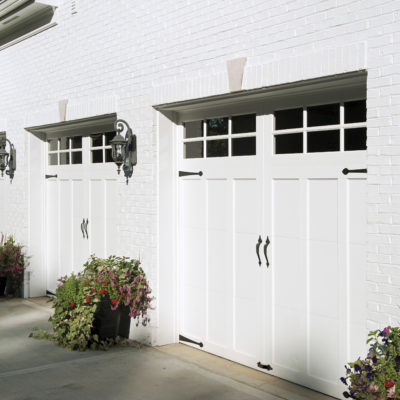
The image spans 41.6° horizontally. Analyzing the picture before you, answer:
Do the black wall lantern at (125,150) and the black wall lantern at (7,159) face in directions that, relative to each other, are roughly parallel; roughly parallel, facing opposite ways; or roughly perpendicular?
roughly parallel

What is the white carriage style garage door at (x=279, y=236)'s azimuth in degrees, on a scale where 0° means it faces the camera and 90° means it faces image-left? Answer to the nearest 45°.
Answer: approximately 45°

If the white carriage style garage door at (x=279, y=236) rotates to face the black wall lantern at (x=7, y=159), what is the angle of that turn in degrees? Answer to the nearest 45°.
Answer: approximately 90° to its right

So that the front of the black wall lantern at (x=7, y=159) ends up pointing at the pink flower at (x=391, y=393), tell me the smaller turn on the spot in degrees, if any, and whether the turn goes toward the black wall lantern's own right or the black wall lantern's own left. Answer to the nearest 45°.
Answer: approximately 45° to the black wall lantern's own left

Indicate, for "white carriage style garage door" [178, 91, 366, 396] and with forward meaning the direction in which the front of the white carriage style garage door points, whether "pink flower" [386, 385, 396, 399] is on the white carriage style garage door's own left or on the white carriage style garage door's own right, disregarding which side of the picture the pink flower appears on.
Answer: on the white carriage style garage door's own left

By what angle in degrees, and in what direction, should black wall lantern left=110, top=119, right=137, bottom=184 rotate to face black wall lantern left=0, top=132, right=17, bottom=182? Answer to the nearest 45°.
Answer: approximately 90° to its right

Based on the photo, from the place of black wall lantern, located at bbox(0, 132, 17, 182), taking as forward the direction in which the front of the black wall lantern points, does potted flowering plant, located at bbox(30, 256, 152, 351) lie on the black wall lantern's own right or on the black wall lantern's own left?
on the black wall lantern's own left

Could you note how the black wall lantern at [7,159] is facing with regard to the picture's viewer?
facing the viewer and to the left of the viewer

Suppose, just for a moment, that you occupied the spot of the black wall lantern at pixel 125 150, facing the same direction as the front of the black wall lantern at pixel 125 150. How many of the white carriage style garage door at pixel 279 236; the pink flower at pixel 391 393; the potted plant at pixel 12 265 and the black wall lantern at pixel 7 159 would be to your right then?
2

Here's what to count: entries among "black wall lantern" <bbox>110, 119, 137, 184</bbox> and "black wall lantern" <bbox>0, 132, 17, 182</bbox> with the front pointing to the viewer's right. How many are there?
0

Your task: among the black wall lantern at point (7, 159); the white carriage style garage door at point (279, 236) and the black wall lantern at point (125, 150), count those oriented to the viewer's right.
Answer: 0

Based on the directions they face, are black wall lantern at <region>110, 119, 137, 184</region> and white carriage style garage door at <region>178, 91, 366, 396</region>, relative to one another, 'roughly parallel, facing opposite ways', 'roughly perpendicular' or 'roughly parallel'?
roughly parallel

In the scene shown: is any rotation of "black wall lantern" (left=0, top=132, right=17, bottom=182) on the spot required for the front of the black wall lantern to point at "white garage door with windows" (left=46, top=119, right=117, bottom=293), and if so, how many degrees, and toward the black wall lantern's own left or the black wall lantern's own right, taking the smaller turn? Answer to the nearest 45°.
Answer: approximately 90° to the black wall lantern's own left

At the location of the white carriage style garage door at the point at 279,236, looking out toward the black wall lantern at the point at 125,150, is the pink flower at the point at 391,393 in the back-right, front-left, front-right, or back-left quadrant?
back-left
